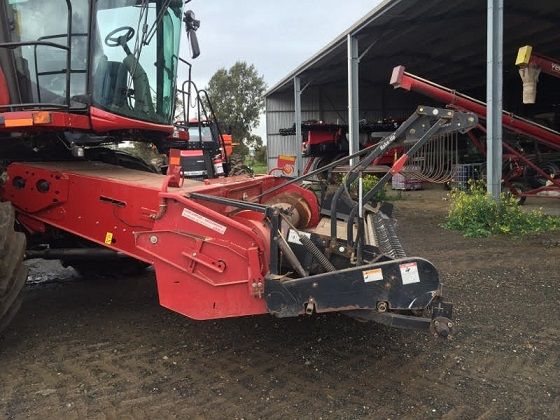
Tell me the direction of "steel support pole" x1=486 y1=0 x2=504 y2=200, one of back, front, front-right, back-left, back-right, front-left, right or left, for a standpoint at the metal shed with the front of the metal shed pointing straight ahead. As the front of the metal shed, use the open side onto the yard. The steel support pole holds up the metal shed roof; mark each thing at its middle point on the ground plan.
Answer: front-left

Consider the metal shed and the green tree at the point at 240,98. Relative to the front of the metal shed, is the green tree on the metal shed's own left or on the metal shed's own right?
on the metal shed's own right

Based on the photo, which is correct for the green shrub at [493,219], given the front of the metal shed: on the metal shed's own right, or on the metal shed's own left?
on the metal shed's own left

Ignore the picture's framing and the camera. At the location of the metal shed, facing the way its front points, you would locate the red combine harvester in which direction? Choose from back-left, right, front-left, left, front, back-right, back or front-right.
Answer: front-left

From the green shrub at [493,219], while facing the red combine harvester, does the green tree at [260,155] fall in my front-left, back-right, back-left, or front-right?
back-right
